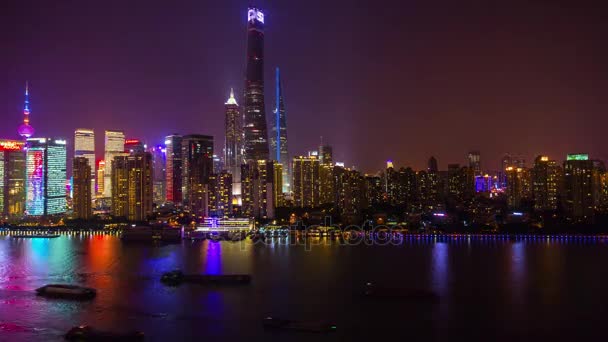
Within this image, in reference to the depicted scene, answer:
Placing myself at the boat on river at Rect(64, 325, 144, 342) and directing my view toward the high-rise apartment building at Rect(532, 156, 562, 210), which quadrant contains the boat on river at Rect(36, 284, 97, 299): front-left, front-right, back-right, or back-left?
front-left

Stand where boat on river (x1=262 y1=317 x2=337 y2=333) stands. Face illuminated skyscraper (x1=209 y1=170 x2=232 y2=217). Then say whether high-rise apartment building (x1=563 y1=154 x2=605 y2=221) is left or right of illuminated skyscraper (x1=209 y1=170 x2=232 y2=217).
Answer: right

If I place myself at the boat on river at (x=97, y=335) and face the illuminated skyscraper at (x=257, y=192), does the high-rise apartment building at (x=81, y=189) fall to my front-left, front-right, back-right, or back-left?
front-left

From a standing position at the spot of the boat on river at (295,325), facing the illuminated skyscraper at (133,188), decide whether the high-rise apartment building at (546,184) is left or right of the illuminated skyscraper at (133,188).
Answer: right

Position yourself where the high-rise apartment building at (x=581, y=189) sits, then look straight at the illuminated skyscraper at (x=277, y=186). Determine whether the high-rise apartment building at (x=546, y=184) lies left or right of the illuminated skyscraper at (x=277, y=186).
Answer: right
